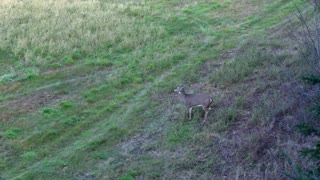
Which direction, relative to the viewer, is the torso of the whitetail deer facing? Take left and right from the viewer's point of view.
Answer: facing to the left of the viewer

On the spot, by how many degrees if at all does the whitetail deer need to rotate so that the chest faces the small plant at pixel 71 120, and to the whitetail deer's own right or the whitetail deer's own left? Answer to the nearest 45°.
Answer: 0° — it already faces it

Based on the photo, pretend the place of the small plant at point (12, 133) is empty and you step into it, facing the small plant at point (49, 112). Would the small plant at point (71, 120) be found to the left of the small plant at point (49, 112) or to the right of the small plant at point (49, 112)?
right

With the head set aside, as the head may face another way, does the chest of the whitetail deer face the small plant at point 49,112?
yes

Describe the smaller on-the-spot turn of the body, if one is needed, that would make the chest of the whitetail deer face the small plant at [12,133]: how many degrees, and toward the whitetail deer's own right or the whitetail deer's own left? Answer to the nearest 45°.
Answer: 0° — it already faces it

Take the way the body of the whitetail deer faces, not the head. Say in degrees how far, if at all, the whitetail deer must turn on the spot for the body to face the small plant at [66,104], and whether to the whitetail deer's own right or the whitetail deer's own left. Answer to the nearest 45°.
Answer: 0° — it already faces it
